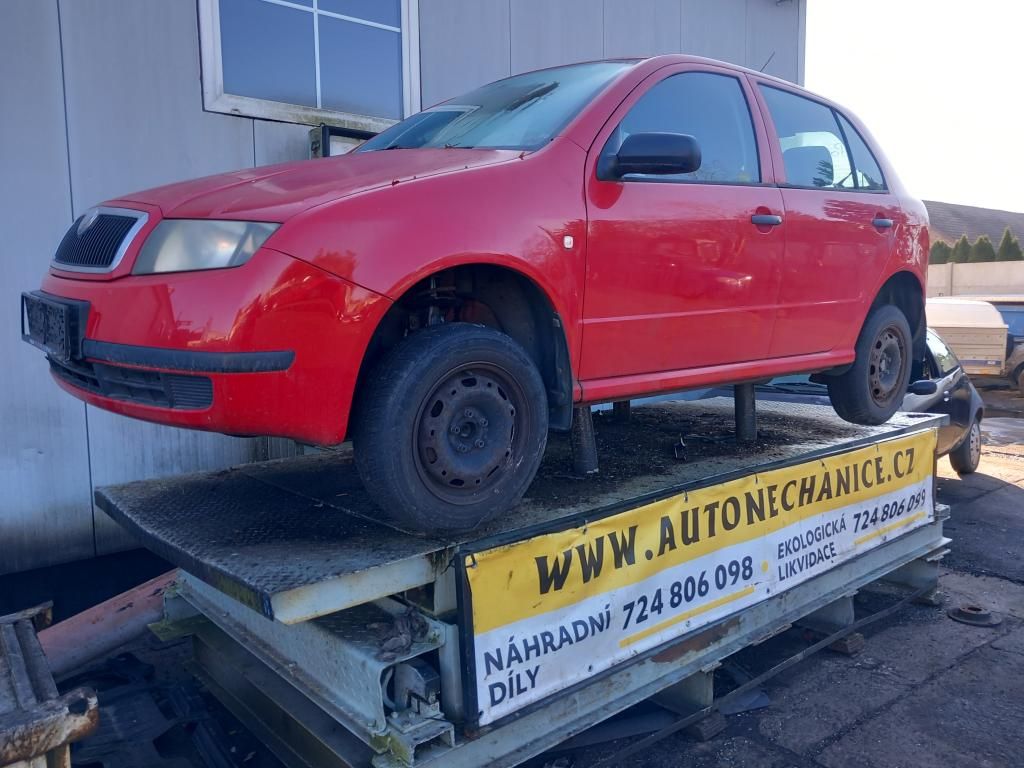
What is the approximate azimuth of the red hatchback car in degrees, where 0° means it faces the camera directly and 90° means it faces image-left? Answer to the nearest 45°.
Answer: approximately 45°

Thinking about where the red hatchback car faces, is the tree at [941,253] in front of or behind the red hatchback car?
behind

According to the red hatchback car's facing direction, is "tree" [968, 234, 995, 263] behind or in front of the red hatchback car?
behind

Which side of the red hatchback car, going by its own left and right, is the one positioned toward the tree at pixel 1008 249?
back

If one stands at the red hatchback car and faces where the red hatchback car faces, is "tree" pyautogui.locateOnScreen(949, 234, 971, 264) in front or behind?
behind
